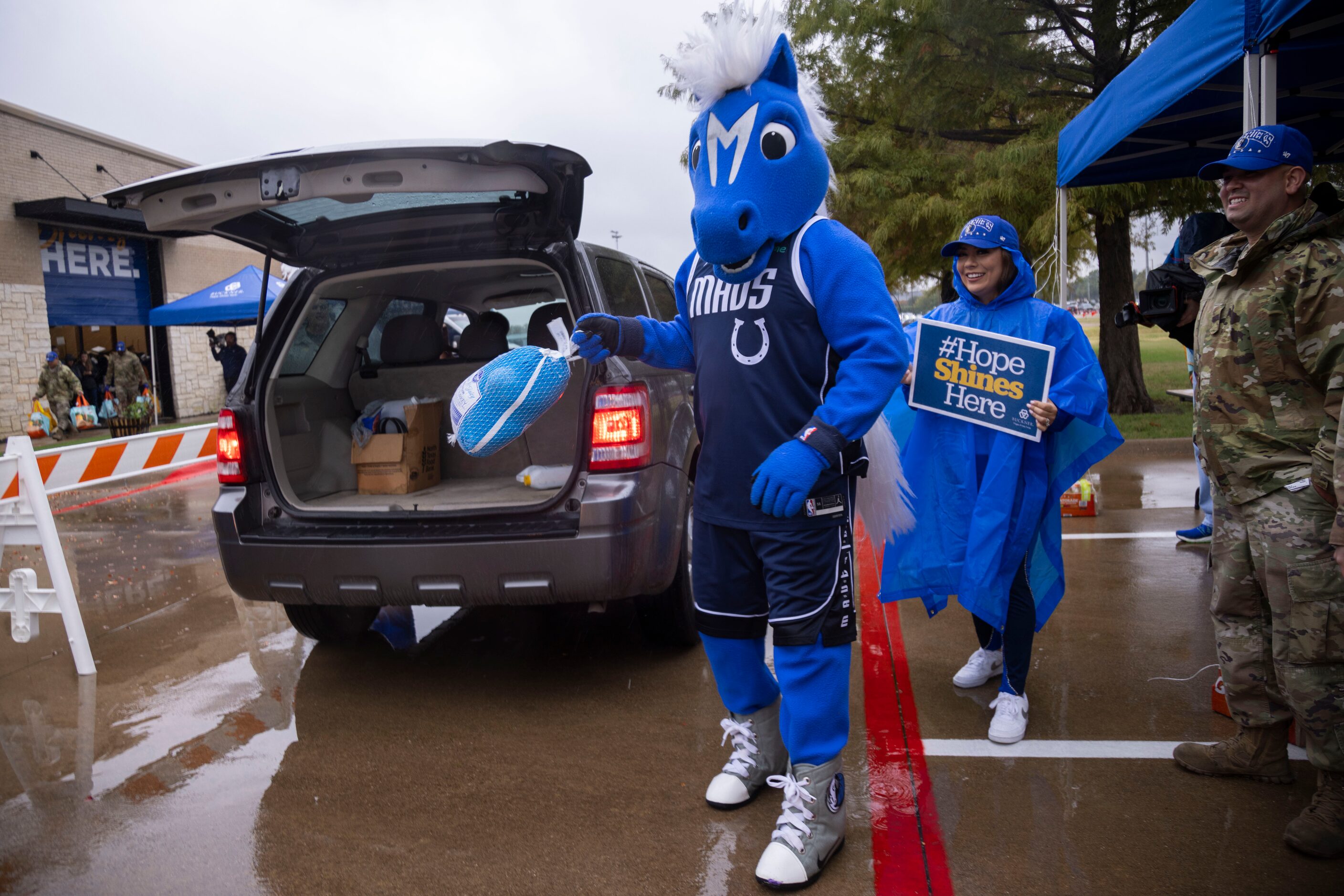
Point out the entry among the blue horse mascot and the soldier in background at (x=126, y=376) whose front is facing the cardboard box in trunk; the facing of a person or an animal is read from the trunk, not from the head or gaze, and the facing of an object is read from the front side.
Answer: the soldier in background

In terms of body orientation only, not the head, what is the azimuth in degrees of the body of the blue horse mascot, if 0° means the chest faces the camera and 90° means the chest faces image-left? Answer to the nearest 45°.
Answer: approximately 45°

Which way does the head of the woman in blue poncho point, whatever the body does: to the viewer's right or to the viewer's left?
to the viewer's left

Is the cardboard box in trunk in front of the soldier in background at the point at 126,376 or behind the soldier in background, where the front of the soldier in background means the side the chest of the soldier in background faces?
in front

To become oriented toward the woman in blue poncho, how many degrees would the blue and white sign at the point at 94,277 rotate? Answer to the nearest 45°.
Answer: approximately 45° to its right

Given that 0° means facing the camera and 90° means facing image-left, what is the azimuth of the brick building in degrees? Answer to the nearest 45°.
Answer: approximately 315°

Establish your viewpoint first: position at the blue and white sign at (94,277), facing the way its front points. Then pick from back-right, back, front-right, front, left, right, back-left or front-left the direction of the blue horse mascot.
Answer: front-right

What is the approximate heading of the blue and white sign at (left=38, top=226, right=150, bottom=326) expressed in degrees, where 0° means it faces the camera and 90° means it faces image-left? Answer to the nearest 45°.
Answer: approximately 315°

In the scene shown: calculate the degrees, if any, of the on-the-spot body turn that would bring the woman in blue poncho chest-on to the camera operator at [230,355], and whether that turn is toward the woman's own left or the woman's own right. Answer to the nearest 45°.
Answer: approximately 90° to the woman's own right

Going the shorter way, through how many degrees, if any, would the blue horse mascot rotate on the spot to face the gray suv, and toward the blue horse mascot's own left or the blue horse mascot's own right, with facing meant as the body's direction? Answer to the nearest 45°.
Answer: approximately 90° to the blue horse mascot's own right
